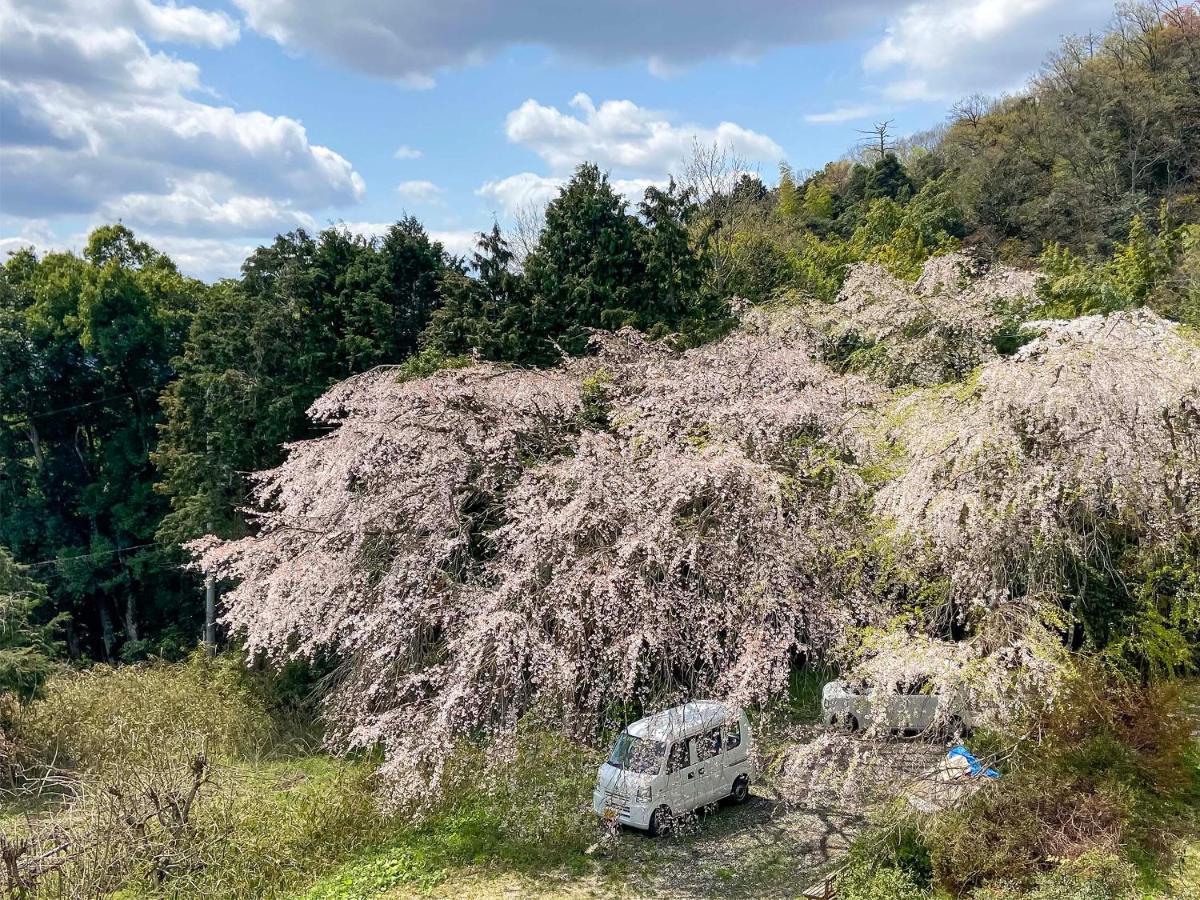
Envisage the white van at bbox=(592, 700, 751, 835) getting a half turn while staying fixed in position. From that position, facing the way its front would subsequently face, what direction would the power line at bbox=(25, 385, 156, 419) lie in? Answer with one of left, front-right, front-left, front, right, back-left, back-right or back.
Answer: left

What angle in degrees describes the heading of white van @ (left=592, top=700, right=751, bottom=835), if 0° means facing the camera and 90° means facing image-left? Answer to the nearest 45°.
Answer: approximately 45°

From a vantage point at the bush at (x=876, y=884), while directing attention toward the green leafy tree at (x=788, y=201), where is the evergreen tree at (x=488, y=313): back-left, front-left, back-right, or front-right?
front-left

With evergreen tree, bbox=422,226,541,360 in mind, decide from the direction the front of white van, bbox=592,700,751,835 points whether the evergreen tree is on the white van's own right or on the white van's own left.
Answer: on the white van's own right

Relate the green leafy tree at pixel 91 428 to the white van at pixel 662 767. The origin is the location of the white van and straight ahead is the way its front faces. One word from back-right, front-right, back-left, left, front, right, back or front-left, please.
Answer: right

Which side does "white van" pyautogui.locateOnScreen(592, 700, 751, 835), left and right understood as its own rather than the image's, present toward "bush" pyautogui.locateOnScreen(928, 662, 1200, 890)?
left

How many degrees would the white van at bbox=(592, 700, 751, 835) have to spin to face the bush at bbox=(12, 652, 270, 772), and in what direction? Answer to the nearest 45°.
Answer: approximately 90° to its right

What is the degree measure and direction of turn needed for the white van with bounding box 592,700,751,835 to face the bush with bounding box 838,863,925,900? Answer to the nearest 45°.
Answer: approximately 90° to its left

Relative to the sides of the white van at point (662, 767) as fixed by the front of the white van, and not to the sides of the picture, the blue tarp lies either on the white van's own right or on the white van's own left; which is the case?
on the white van's own left

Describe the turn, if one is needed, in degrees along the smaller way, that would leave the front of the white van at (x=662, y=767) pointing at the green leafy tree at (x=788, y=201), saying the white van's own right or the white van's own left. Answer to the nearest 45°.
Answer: approximately 135° to the white van's own right
